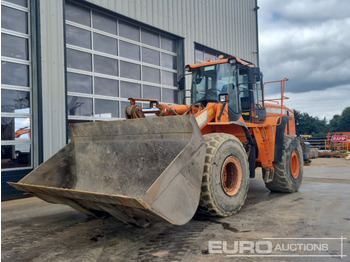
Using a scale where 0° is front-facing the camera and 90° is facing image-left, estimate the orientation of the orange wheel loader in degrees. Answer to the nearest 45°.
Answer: approximately 45°

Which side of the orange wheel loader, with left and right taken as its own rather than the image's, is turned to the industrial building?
right

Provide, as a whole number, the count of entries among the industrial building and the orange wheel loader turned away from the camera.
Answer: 0

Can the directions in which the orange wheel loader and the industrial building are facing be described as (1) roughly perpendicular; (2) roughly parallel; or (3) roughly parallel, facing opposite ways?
roughly perpendicular

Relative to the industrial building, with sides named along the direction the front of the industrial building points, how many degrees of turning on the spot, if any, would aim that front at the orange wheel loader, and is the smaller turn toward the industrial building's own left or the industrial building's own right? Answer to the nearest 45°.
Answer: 0° — it already faces it
